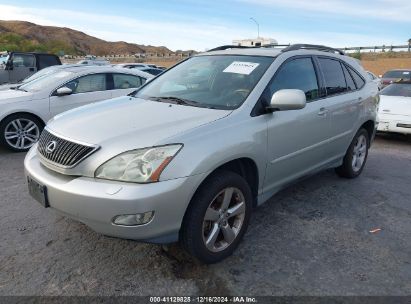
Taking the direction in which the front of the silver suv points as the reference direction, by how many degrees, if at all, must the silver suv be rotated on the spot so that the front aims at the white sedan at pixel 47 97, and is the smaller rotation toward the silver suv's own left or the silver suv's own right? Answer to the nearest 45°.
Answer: approximately 90° to the silver suv's own right

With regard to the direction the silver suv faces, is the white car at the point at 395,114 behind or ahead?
behind

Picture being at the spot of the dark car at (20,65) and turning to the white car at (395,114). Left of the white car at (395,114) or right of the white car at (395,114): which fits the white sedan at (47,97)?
right

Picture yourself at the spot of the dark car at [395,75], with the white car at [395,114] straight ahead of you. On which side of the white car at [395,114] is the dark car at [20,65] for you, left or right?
right

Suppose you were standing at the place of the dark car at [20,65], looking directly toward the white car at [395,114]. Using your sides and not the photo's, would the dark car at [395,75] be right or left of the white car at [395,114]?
left

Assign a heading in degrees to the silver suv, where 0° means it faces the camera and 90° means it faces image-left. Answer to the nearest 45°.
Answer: approximately 45°

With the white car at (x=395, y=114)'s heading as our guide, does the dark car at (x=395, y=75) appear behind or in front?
behind

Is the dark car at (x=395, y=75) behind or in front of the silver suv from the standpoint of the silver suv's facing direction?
behind
